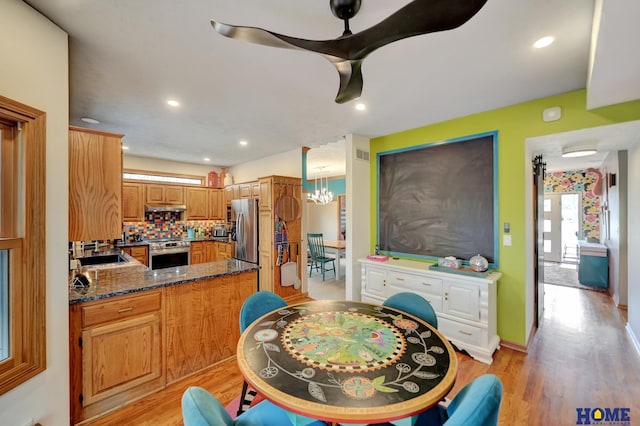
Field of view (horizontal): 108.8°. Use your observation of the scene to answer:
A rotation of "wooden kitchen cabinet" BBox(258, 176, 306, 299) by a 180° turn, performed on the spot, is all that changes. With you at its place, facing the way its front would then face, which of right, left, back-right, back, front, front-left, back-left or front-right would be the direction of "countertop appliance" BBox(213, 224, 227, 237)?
left

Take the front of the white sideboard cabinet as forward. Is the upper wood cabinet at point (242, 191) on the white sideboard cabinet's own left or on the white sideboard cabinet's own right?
on the white sideboard cabinet's own right

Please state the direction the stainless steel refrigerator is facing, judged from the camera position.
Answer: facing the viewer and to the left of the viewer

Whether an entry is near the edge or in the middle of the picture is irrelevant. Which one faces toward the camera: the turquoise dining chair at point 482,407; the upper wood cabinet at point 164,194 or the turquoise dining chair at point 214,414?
the upper wood cabinet

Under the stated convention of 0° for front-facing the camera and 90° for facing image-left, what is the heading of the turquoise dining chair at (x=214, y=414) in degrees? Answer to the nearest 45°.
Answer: approximately 225°

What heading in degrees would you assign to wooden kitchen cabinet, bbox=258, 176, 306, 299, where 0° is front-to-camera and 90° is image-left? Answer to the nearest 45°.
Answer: approximately 45°

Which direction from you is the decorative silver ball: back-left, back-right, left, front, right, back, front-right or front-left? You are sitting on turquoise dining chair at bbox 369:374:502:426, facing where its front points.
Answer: front-right

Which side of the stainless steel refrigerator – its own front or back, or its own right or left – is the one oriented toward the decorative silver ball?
left

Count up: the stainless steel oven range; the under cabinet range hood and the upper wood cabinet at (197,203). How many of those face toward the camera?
3

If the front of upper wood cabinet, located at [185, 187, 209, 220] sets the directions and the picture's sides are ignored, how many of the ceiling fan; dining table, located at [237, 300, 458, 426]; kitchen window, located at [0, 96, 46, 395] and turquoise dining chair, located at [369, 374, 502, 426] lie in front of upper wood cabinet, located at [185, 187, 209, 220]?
4

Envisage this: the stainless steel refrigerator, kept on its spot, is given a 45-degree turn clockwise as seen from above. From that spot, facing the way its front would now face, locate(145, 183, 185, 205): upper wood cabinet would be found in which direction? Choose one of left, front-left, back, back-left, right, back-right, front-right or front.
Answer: front-right

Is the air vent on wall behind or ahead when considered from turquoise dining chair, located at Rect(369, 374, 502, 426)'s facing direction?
ahead

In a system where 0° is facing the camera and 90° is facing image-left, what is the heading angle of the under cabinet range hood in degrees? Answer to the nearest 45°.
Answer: approximately 0°

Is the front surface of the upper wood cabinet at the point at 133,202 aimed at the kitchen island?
yes
